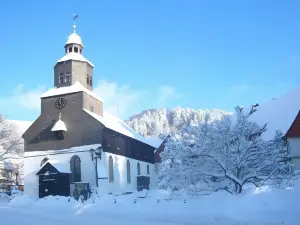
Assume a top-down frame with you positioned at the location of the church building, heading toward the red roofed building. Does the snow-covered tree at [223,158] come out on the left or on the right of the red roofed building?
right

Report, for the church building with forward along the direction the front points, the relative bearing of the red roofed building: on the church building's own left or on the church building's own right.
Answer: on the church building's own left

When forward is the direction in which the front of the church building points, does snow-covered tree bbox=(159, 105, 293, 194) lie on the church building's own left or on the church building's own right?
on the church building's own left

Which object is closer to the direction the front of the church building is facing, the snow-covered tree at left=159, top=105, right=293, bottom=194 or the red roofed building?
the snow-covered tree

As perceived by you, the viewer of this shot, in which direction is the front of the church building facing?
facing the viewer and to the left of the viewer
